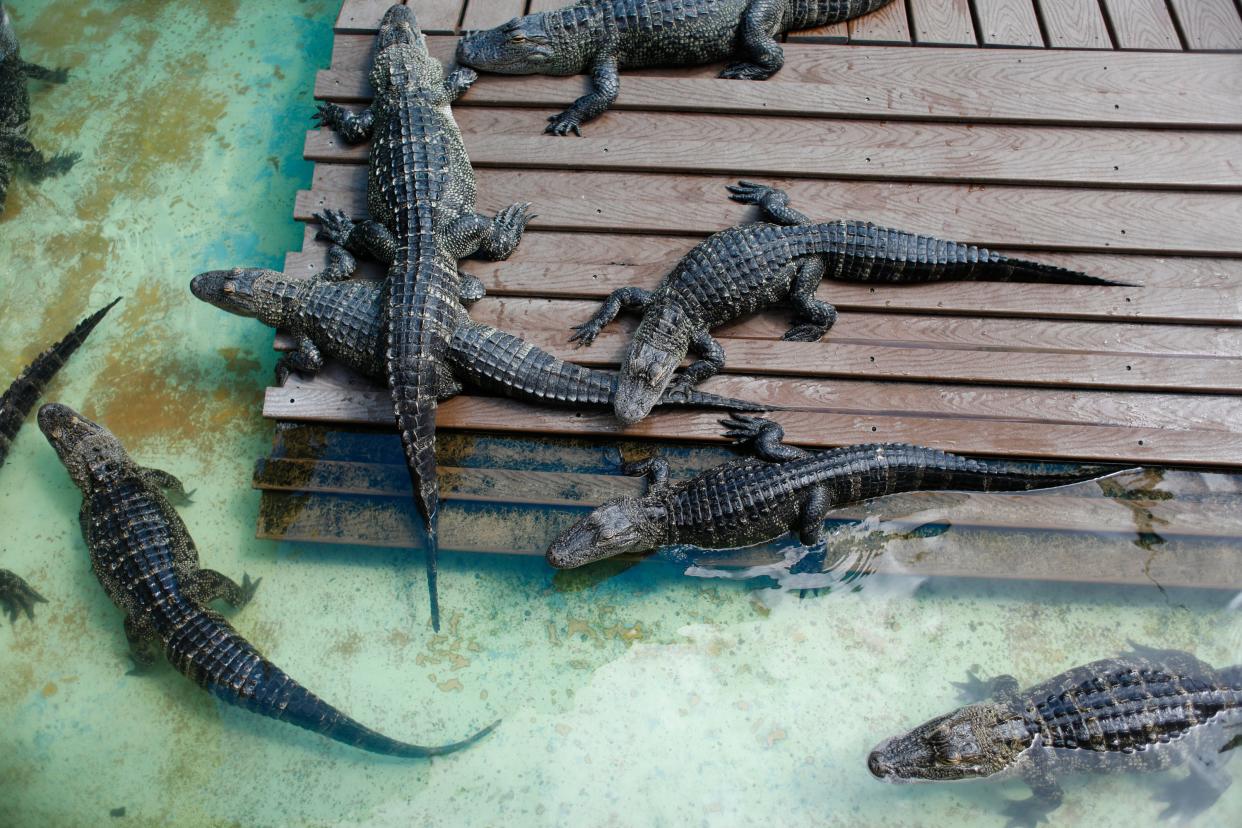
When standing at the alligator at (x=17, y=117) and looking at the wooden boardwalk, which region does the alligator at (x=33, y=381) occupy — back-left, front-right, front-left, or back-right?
front-right

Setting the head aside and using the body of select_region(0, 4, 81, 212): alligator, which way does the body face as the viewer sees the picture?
away from the camera

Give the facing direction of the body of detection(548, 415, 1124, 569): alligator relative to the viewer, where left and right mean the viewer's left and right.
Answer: facing to the left of the viewer

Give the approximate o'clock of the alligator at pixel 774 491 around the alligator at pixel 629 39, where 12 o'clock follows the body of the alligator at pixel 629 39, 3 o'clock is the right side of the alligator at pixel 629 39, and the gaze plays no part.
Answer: the alligator at pixel 774 491 is roughly at 8 o'clock from the alligator at pixel 629 39.

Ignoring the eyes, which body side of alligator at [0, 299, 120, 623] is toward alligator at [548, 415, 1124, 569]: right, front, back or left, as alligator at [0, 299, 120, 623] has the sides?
left

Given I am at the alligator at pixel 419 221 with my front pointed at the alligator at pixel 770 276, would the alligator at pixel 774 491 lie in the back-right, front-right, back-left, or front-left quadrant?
front-right

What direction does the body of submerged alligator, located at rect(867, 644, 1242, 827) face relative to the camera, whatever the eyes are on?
to the viewer's left

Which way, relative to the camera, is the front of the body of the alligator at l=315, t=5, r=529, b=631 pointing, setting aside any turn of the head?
away from the camera

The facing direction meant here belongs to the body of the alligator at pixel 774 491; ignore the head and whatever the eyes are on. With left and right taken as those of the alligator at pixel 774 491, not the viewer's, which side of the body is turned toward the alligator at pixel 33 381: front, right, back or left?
front

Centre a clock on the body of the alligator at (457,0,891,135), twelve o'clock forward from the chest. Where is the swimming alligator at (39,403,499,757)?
The swimming alligator is roughly at 10 o'clock from the alligator.

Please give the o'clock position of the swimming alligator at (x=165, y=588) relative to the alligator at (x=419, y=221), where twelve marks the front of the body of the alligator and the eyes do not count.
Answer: The swimming alligator is roughly at 7 o'clock from the alligator.

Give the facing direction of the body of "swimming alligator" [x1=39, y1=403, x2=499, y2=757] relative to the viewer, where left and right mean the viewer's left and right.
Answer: facing away from the viewer and to the left of the viewer

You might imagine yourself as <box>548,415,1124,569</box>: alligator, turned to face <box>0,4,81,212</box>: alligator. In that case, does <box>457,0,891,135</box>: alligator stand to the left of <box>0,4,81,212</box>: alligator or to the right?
right

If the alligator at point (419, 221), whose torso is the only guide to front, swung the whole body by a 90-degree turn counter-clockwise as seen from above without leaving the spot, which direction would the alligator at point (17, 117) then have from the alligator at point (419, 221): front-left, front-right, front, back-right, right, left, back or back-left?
front-right

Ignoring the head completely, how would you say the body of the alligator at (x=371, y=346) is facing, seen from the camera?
to the viewer's left

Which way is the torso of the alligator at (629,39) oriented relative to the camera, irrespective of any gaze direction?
to the viewer's left

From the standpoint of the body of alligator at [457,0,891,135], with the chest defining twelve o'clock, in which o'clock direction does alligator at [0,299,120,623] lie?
alligator at [0,299,120,623] is roughly at 11 o'clock from alligator at [457,0,891,135].
